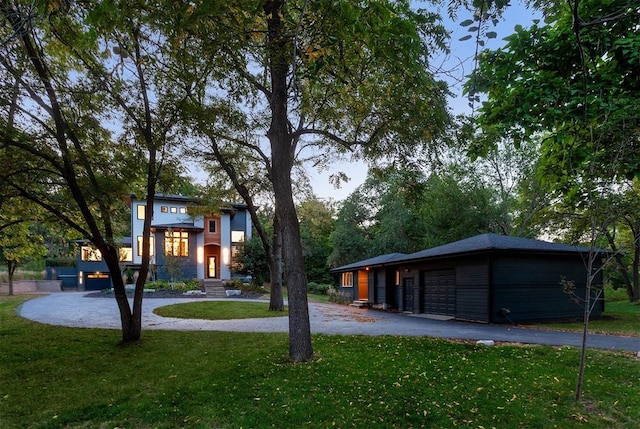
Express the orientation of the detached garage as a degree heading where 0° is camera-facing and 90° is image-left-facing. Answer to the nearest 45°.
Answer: approximately 45°

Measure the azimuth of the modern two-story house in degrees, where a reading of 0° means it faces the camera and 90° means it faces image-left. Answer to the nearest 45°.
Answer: approximately 0°

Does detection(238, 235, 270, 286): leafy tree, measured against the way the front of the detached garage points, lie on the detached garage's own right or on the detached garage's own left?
on the detached garage's own right

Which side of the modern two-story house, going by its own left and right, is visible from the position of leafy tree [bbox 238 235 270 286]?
left
